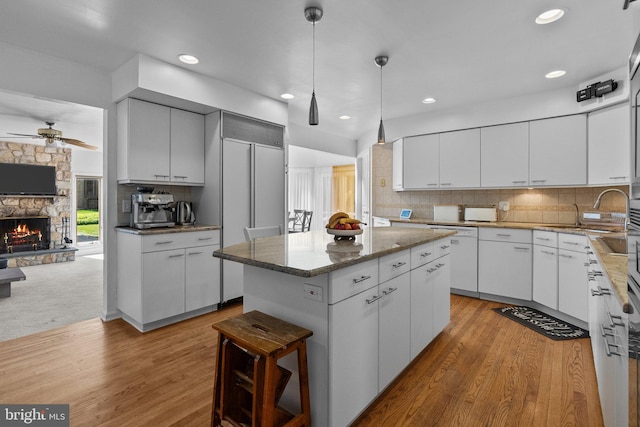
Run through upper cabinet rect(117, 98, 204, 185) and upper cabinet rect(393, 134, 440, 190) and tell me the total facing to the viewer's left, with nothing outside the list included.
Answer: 0

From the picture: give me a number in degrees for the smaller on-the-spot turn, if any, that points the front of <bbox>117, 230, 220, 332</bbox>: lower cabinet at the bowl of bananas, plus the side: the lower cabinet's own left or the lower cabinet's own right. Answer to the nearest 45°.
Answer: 0° — it already faces it

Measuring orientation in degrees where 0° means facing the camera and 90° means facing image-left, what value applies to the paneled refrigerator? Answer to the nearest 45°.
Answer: approximately 315°

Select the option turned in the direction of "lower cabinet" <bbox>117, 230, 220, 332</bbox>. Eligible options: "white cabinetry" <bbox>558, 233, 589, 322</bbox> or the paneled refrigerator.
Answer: the white cabinetry

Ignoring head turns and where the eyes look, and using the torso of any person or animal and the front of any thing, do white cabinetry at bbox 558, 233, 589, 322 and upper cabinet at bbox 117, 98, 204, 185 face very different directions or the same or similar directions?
very different directions

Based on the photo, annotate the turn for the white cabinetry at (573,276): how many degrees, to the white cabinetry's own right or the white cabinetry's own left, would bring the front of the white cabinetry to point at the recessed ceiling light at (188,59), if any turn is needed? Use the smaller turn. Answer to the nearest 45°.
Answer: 0° — it already faces it

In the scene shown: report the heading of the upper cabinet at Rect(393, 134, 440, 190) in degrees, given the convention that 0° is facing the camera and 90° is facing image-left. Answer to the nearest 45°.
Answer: approximately 0°

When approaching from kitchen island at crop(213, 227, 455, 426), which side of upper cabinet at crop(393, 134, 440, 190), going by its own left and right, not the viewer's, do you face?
front

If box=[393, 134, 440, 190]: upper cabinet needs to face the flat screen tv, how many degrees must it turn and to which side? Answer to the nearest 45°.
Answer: approximately 90° to its right
